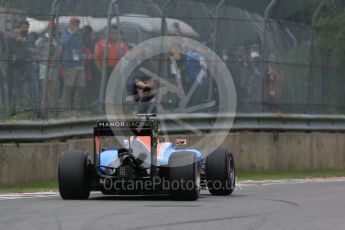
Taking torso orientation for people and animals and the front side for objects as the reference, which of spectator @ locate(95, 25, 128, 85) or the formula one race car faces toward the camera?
the spectator

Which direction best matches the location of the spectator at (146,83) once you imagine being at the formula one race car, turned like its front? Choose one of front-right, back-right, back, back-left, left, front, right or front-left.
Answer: front

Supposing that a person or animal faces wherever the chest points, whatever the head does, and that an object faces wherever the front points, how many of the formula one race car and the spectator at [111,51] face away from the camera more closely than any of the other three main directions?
1

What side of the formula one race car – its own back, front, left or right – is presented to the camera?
back

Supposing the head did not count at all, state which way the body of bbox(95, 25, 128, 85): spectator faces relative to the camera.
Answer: toward the camera

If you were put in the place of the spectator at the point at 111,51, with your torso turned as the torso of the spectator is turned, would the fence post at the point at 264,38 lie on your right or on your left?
on your left

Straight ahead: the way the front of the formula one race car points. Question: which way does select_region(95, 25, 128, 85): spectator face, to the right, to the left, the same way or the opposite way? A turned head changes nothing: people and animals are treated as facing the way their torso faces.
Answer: the opposite way

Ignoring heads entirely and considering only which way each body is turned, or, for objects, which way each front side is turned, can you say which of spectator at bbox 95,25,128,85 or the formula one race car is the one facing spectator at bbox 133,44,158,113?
the formula one race car
